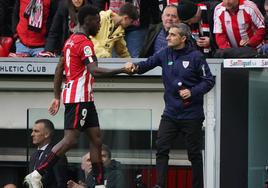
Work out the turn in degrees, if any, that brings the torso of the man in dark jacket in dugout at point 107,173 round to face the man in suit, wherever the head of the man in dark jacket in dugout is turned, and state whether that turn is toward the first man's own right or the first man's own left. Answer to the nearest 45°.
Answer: approximately 45° to the first man's own right

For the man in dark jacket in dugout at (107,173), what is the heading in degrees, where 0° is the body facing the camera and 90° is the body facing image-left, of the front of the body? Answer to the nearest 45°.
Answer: approximately 45°
